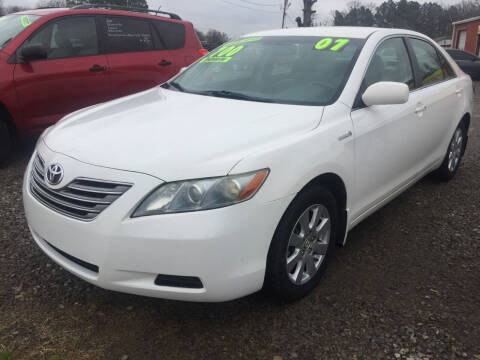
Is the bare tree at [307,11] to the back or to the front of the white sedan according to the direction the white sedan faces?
to the back

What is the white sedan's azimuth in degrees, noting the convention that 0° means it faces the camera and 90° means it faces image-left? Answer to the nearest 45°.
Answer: approximately 45°

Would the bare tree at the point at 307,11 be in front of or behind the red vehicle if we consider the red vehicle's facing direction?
behind

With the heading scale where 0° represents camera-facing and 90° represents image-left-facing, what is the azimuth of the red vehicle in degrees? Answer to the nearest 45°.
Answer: approximately 45°

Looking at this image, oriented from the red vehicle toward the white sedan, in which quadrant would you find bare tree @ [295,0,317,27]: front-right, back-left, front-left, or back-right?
back-left

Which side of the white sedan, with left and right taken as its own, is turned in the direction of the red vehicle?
right

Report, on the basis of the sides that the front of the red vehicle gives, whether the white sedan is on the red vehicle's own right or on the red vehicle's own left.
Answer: on the red vehicle's own left
